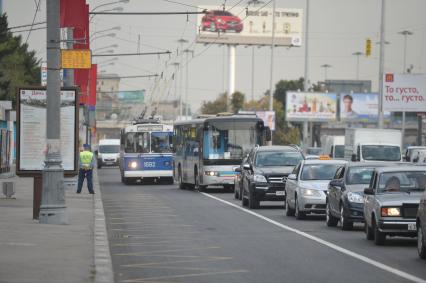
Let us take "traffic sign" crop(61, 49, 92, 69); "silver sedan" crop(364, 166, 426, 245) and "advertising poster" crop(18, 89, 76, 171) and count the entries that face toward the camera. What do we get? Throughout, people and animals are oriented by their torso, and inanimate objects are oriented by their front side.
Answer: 3

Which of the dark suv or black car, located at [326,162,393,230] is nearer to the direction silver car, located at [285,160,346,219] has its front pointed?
the black car

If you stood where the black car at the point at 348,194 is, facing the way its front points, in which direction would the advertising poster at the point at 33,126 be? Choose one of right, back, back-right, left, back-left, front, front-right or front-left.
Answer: back-right

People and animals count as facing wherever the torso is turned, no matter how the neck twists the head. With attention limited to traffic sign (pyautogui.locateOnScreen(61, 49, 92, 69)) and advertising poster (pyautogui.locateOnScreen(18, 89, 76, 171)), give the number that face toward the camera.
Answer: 2

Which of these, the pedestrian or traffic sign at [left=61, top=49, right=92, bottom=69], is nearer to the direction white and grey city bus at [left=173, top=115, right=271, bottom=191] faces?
the traffic sign

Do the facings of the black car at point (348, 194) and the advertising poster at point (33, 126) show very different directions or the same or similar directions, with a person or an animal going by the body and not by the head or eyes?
same or similar directions

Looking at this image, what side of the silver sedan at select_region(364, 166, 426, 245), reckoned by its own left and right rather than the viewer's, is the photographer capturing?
front

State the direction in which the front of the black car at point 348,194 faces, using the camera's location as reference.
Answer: facing the viewer and to the right of the viewer

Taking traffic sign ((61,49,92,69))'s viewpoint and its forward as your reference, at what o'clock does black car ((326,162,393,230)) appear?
The black car is roughly at 10 o'clock from the traffic sign.

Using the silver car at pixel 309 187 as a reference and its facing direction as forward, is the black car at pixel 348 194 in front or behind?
in front

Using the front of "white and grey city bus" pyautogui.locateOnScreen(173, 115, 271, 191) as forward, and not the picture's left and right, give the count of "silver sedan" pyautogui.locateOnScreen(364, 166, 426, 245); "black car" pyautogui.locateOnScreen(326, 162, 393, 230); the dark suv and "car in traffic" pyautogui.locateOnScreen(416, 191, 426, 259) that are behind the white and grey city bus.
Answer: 0

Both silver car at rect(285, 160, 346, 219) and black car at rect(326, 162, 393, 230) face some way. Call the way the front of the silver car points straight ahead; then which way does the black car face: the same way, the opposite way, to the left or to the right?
the same way

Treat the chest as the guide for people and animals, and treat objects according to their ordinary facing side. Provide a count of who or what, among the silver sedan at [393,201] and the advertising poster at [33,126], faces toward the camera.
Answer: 2

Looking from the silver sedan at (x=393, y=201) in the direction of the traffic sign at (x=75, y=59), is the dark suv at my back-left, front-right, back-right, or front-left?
front-right
